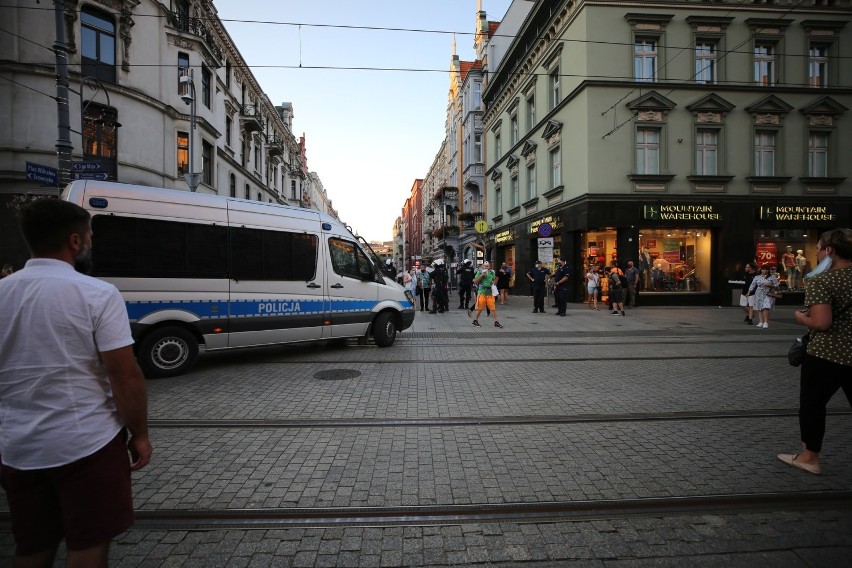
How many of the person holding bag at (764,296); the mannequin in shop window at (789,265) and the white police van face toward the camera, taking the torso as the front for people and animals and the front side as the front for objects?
2

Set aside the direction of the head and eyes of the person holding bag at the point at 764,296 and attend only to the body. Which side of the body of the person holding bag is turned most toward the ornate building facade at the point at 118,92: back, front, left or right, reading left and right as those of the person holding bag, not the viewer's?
right

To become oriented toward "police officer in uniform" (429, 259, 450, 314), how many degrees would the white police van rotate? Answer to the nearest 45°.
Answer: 0° — it already faces them

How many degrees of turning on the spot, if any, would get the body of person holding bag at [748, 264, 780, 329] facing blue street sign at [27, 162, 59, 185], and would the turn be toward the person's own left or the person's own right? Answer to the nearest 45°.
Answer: approximately 45° to the person's own right

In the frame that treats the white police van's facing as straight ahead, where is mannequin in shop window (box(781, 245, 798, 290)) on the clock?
The mannequin in shop window is roughly at 1 o'clock from the white police van.

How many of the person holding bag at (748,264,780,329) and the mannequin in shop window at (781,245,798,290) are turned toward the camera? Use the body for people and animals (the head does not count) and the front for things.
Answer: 2

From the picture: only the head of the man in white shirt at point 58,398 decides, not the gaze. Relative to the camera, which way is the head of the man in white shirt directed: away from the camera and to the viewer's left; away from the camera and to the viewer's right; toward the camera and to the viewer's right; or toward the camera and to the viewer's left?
away from the camera and to the viewer's right

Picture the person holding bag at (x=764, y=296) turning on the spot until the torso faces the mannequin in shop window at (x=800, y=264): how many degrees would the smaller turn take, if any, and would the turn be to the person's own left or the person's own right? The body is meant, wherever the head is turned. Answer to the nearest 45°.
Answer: approximately 180°

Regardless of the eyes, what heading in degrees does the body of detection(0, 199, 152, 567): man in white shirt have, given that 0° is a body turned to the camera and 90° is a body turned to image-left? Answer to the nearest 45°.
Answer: approximately 225°

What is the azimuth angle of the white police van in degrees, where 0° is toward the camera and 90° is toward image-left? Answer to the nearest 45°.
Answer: approximately 225°

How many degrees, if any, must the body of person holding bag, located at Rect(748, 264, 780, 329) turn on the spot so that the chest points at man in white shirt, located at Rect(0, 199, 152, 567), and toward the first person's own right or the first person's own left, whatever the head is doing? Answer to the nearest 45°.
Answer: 0° — they already face them

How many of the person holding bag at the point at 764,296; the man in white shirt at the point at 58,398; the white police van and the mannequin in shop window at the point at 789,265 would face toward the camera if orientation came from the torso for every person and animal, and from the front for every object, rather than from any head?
2
